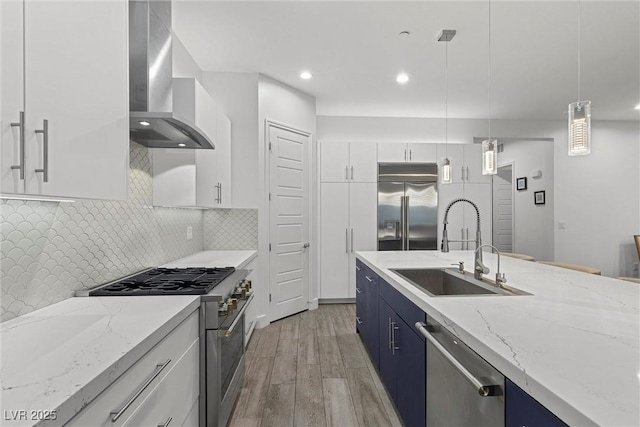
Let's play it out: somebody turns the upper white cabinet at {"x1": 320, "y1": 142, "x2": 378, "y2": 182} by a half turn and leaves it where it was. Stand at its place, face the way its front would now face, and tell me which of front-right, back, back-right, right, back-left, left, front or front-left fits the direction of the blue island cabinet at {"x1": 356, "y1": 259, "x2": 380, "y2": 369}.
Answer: back

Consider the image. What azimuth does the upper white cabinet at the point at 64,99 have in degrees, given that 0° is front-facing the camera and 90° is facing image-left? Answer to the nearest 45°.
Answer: approximately 315°

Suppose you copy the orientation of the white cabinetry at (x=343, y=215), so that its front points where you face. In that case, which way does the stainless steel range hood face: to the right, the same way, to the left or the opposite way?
to the left

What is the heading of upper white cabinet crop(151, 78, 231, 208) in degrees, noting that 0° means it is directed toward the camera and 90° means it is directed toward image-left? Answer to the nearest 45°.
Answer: approximately 270°

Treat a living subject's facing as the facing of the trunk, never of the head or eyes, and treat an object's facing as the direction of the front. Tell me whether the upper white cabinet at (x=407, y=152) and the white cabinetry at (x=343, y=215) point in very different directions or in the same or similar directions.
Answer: same or similar directions

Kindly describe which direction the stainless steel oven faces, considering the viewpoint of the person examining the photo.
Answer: facing to the right of the viewer

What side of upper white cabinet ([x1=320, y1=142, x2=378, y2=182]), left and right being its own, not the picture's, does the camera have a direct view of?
front

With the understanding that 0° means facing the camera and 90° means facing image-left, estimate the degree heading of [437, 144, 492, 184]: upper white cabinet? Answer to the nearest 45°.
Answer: approximately 0°

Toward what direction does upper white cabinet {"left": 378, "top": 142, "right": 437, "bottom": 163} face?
toward the camera

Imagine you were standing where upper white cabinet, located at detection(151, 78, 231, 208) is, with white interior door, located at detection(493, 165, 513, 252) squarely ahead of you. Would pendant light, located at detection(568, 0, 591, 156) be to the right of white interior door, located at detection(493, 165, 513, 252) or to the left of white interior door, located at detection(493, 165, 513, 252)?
right

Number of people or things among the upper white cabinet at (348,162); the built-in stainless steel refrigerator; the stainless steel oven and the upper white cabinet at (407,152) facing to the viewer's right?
1

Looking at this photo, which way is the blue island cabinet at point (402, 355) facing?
to the viewer's left

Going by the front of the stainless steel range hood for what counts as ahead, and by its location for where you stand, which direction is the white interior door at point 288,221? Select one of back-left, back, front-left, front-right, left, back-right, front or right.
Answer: left

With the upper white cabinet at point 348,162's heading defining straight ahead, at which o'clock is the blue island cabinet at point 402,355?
The blue island cabinet is roughly at 12 o'clock from the upper white cabinet.

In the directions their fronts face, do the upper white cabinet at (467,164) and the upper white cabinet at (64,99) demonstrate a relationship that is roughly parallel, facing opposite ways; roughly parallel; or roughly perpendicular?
roughly perpendicular

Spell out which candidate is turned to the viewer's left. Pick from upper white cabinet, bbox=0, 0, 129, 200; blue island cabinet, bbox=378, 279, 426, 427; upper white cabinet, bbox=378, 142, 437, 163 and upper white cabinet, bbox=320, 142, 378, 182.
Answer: the blue island cabinet

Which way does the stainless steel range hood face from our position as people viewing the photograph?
facing the viewer and to the right of the viewer

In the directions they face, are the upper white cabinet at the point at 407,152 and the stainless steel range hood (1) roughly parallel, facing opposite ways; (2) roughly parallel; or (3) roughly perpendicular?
roughly perpendicular

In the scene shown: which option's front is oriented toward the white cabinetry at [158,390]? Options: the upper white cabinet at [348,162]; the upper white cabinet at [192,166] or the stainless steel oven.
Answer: the upper white cabinet at [348,162]
